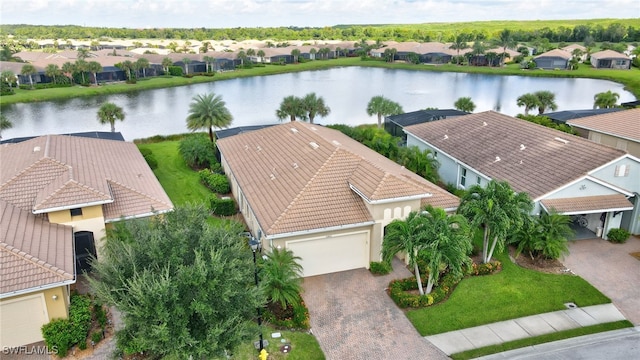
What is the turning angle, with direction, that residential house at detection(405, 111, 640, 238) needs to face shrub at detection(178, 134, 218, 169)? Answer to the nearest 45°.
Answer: approximately 135° to its right

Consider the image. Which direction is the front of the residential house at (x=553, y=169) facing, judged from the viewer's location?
facing the viewer and to the right of the viewer

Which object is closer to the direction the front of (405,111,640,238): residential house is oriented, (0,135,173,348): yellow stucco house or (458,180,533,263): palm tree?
the palm tree

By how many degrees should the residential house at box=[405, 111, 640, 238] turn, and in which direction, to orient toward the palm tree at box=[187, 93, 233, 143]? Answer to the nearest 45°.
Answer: approximately 135° to its right

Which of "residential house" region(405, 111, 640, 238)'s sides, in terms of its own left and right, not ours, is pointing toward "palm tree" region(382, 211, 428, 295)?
right

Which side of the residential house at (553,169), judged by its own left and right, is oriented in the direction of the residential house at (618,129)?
left

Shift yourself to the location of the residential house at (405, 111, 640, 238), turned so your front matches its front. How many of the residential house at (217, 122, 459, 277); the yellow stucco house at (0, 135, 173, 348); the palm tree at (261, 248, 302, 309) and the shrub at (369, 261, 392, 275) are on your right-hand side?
4

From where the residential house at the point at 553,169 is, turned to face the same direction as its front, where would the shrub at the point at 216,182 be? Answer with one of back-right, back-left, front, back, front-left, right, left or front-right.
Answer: back-right

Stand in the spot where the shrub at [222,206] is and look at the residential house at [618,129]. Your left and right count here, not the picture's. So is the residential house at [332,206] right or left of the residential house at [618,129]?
right

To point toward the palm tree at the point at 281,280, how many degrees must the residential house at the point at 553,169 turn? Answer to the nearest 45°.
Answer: approximately 90° to its right

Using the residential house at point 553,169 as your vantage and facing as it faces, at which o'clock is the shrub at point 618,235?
The shrub is roughly at 11 o'clock from the residential house.
